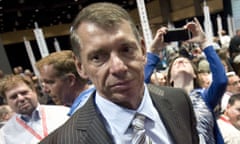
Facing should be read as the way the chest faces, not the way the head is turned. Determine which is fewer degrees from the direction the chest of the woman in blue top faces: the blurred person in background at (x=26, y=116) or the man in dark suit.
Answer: the man in dark suit

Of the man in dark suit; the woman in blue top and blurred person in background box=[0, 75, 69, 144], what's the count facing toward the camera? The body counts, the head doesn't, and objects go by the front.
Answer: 3

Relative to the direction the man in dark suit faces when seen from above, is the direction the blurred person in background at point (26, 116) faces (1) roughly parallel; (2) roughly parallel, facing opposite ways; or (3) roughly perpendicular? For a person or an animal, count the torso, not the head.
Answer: roughly parallel

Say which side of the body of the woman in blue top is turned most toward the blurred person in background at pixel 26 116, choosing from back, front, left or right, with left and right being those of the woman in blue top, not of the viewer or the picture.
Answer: right

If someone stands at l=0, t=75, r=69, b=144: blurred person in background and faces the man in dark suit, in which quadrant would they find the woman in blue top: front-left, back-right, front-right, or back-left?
front-left

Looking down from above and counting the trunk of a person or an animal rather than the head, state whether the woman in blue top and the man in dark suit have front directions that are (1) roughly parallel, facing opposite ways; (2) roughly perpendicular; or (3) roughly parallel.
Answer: roughly parallel

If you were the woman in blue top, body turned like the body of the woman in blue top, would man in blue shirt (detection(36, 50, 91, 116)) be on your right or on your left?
on your right

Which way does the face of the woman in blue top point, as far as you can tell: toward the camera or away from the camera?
toward the camera

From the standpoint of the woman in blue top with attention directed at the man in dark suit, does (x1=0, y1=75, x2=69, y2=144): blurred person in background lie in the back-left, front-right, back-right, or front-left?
front-right

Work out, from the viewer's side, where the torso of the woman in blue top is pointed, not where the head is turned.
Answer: toward the camera

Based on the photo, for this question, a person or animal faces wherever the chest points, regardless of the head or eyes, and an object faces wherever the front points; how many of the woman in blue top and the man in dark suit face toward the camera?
2
